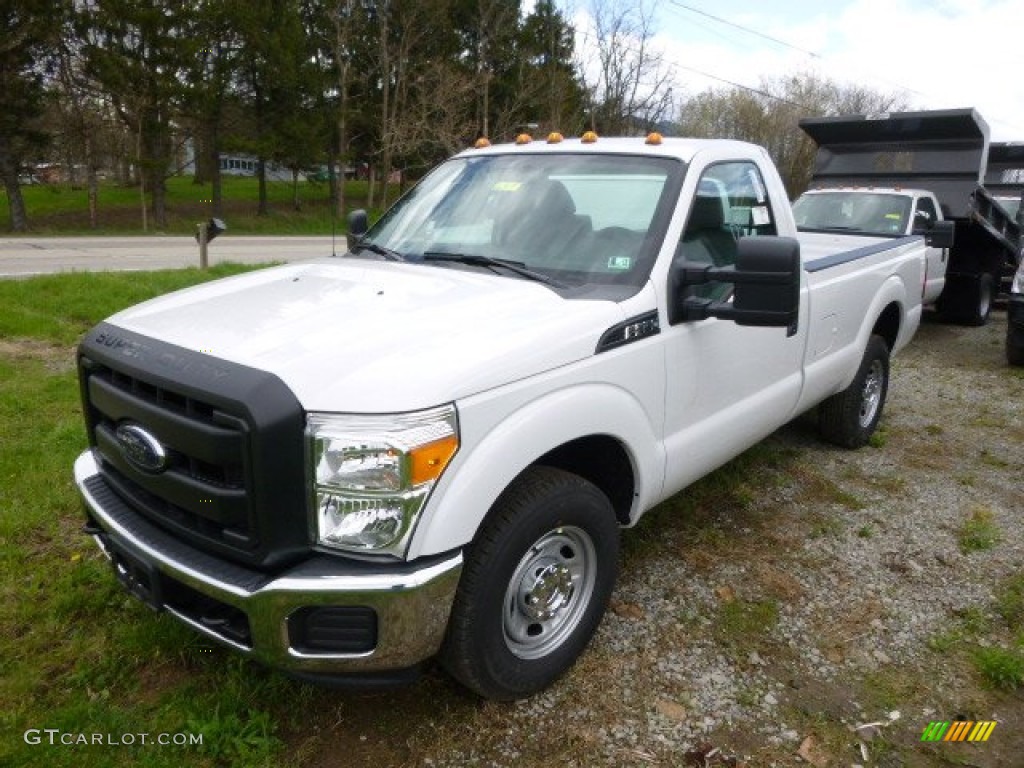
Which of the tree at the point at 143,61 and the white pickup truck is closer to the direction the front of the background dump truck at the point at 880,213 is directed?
the white pickup truck

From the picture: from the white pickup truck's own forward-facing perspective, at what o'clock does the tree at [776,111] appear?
The tree is roughly at 5 o'clock from the white pickup truck.

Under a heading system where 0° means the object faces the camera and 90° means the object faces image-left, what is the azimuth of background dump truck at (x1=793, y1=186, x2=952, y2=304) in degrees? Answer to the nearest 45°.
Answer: approximately 45°

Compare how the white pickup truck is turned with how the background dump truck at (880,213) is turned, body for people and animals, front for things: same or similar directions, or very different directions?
same or similar directions

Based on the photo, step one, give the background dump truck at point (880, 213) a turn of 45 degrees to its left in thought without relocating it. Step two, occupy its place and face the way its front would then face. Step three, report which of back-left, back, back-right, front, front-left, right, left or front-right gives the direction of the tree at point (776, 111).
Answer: back

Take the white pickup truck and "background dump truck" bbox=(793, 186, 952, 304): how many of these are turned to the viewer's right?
0

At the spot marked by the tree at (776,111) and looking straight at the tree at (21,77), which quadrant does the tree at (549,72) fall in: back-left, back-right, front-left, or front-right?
front-right

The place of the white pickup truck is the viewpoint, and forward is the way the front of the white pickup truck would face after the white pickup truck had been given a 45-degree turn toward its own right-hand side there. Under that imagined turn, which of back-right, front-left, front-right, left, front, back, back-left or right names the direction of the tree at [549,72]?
right

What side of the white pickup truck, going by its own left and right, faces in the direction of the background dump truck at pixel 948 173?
back

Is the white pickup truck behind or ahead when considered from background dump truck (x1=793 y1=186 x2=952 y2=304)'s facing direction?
ahead

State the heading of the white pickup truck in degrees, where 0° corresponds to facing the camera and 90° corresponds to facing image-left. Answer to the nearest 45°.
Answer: approximately 45°

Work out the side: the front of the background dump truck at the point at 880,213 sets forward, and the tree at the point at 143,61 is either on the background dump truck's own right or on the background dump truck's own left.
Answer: on the background dump truck's own right

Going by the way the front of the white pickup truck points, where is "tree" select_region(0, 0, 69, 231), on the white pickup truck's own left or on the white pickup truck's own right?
on the white pickup truck's own right
